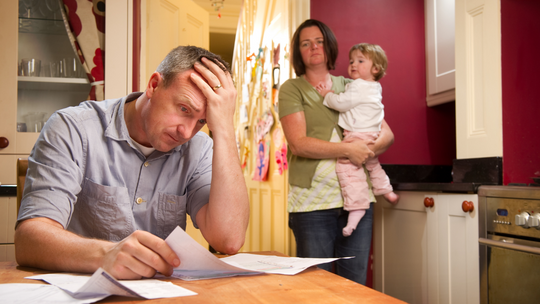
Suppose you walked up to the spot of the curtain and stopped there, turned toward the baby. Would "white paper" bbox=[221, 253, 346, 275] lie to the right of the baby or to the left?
right

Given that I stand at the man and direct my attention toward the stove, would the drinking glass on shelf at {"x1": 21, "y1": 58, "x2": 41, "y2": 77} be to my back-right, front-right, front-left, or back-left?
back-left

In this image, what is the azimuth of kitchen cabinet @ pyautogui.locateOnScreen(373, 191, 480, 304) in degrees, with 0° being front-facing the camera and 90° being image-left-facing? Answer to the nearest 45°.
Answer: approximately 45°

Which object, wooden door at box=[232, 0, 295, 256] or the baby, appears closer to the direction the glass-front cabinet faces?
the baby

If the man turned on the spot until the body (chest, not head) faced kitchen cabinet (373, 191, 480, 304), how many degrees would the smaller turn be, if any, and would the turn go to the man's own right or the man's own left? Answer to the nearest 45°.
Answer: approximately 90° to the man's own left

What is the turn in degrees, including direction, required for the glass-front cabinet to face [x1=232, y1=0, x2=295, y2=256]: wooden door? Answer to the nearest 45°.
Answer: approximately 135° to its left

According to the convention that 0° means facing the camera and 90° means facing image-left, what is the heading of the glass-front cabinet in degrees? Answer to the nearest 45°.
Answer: approximately 0°
